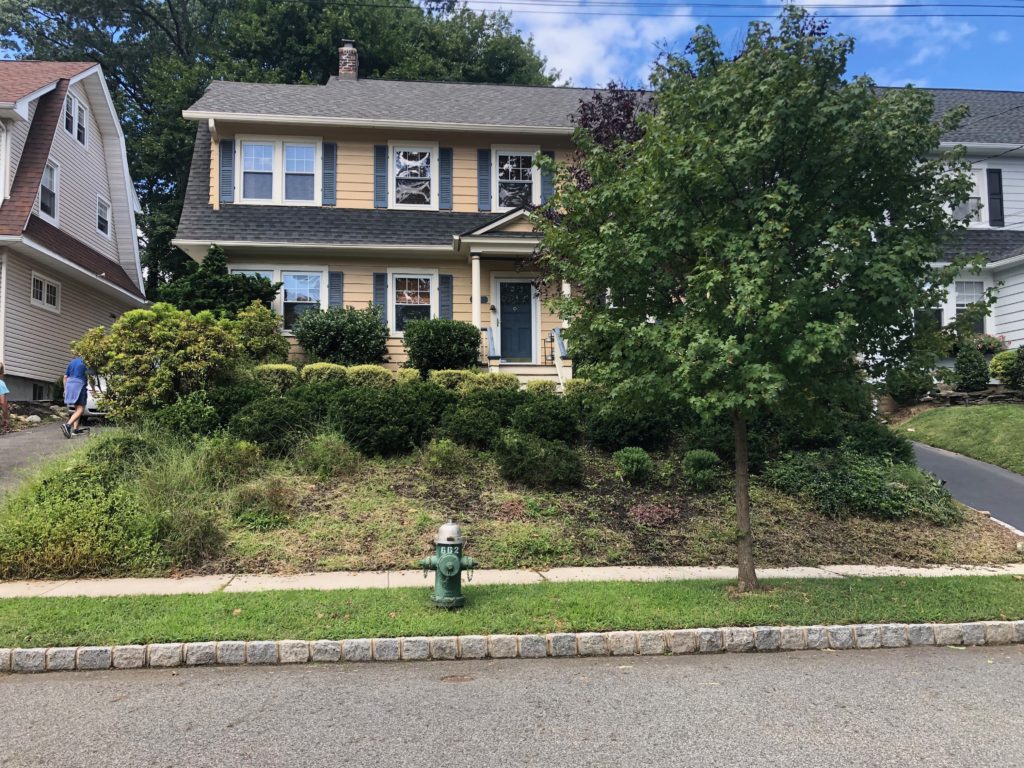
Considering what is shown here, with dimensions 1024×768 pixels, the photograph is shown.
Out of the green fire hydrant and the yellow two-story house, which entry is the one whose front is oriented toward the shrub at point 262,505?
the yellow two-story house

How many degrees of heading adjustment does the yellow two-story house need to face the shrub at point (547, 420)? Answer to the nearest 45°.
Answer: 0° — it already faces it

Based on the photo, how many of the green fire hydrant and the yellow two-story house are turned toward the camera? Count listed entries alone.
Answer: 2

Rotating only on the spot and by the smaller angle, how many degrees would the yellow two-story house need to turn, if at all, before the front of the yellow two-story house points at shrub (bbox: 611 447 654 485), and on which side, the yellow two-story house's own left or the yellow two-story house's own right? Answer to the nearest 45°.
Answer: approximately 45° to the yellow two-story house's own left

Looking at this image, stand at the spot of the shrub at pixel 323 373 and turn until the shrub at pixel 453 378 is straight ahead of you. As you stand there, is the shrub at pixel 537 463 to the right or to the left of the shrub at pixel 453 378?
right

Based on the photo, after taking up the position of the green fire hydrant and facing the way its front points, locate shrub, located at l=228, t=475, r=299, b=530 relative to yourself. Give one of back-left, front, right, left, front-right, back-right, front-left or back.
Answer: back-right

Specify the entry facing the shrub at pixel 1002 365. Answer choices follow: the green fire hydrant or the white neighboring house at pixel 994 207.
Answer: the white neighboring house

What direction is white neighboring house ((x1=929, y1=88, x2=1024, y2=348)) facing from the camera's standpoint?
toward the camera

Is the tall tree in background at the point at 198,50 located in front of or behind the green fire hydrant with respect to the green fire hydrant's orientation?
behind

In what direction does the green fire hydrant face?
toward the camera

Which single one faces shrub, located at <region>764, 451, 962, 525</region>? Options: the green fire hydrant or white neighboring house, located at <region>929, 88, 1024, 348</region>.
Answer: the white neighboring house

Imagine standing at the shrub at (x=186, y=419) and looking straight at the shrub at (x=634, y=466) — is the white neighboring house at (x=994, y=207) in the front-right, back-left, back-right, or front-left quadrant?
front-left

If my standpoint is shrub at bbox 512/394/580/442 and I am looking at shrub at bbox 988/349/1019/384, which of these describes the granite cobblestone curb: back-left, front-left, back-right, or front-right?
back-right

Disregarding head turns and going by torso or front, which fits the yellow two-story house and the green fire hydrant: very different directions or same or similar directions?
same or similar directions

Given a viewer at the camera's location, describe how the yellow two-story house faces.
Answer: facing the viewer

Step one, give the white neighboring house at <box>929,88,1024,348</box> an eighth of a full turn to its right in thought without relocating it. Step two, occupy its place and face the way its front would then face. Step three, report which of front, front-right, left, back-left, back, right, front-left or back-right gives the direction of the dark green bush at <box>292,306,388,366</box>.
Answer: front

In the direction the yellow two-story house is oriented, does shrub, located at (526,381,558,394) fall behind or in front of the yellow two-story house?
in front

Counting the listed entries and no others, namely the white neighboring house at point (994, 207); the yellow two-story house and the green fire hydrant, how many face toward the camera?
3

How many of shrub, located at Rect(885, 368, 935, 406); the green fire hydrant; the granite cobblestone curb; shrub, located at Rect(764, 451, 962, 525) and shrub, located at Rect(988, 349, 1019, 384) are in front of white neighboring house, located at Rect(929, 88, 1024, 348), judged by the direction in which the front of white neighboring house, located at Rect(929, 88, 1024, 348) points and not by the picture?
5
